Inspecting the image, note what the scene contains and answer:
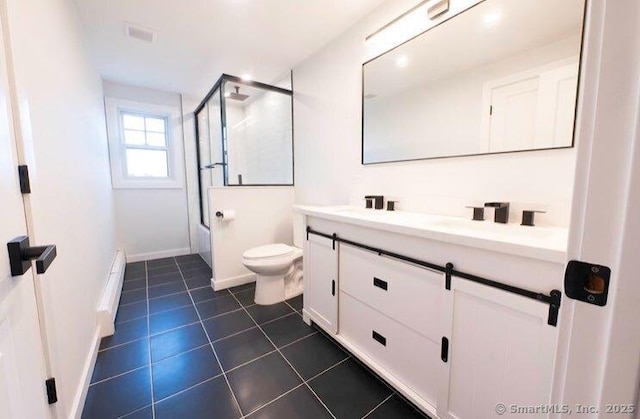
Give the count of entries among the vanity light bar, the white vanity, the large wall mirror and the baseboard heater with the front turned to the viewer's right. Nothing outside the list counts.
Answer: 1

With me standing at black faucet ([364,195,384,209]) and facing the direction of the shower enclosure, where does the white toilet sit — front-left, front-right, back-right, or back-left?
front-left

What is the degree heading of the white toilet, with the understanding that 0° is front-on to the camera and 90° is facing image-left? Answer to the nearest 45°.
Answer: approximately 45°

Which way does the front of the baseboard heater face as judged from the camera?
facing to the right of the viewer

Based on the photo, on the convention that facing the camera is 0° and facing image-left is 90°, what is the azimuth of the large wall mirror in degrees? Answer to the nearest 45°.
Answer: approximately 45°

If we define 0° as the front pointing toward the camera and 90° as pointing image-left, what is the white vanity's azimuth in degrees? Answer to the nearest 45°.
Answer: approximately 45°

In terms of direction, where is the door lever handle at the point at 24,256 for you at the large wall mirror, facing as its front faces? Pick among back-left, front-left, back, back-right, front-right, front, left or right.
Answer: front

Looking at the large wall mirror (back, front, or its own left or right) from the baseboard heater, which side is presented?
front

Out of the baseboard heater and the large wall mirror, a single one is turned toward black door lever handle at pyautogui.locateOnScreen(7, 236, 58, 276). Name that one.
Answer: the large wall mirror

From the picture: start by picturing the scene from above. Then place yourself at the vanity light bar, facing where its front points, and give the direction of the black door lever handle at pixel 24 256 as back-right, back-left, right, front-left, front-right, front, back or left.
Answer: front

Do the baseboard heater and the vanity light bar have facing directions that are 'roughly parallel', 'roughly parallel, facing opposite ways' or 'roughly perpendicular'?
roughly parallel, facing opposite ways

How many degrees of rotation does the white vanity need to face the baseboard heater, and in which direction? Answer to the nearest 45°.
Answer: approximately 45° to its right

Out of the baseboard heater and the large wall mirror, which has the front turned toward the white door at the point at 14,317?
the large wall mirror
